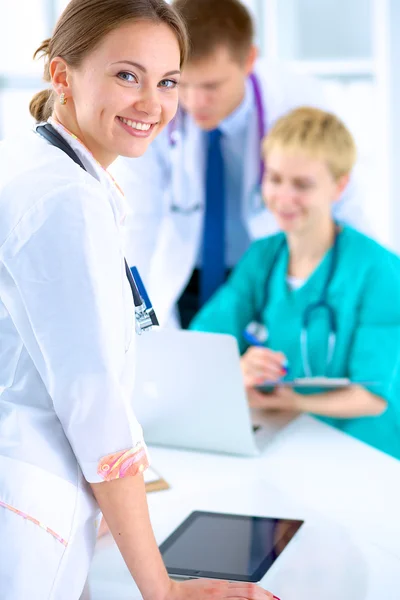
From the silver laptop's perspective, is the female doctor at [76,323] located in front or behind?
behind

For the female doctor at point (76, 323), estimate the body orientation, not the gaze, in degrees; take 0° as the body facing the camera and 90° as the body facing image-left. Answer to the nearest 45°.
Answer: approximately 270°

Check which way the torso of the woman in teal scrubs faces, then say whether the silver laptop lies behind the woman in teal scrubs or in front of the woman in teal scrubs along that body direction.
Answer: in front

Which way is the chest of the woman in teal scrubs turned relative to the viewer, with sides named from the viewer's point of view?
facing the viewer and to the left of the viewer

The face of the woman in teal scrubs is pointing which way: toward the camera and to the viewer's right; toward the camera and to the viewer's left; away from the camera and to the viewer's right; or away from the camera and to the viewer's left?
toward the camera and to the viewer's left

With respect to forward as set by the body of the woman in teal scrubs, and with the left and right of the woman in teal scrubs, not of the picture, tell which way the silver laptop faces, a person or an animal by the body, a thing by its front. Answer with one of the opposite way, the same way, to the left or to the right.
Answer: the opposite way

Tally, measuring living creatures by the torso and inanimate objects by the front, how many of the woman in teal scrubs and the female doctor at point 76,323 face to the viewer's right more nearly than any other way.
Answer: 1

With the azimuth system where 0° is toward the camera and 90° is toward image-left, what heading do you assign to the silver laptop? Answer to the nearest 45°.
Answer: approximately 225°

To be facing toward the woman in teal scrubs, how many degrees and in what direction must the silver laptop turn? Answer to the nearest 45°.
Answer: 0° — it already faces them

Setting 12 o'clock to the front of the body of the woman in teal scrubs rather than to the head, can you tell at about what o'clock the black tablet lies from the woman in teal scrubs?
The black tablet is roughly at 11 o'clock from the woman in teal scrubs.
